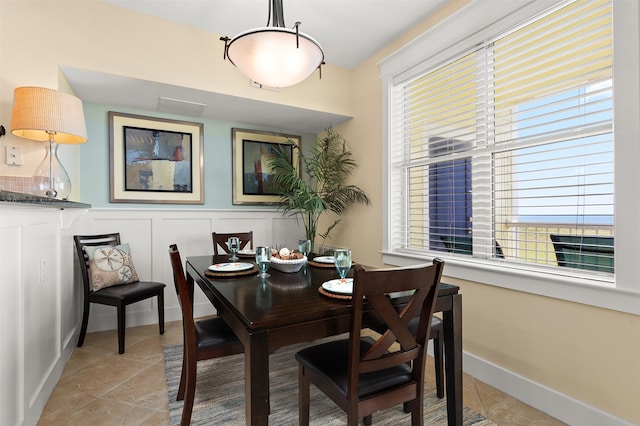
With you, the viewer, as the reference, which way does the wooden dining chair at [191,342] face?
facing to the right of the viewer

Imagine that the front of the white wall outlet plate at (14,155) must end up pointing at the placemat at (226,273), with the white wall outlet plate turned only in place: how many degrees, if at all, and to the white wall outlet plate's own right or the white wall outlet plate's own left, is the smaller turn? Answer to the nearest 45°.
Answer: approximately 45° to the white wall outlet plate's own left

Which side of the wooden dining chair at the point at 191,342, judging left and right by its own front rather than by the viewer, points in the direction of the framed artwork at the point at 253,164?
left

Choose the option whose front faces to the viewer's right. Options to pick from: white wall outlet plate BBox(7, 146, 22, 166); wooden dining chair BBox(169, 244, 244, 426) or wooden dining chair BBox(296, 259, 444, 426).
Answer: wooden dining chair BBox(169, 244, 244, 426)

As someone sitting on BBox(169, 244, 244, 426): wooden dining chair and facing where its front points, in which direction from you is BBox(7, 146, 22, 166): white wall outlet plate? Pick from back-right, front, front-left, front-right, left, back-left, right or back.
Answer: back-left

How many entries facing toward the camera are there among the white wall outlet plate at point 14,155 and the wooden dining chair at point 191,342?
1

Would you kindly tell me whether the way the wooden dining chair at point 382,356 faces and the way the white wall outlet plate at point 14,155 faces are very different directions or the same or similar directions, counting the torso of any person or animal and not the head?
very different directions
